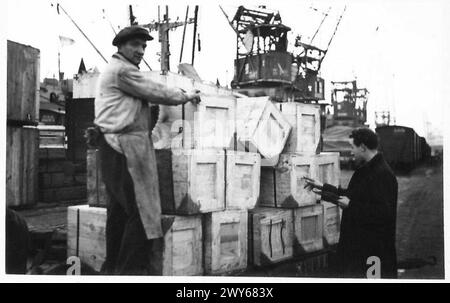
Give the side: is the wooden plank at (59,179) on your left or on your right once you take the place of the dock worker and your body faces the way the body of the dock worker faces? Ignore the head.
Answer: on your left

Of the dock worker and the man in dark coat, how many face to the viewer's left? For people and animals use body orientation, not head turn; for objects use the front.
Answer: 1

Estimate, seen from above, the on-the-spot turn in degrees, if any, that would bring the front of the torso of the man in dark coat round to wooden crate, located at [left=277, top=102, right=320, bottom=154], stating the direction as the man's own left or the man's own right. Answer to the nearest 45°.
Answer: approximately 45° to the man's own right

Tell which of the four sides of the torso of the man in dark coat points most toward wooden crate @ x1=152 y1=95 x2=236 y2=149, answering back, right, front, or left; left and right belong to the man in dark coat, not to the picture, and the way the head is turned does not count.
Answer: front

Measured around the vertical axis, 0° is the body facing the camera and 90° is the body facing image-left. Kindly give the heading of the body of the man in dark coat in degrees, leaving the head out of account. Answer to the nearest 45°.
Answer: approximately 90°

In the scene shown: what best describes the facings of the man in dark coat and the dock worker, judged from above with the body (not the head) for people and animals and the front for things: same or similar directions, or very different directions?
very different directions

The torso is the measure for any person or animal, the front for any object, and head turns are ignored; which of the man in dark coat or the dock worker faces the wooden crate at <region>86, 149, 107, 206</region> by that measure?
the man in dark coat

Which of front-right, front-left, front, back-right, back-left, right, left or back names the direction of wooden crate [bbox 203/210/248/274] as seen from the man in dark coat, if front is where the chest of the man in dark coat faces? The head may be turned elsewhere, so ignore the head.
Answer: front

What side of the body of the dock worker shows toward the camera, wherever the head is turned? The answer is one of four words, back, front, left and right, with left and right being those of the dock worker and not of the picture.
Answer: right

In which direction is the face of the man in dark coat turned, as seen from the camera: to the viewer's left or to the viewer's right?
to the viewer's left

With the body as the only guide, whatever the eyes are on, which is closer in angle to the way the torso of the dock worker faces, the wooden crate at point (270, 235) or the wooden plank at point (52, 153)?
the wooden crate
